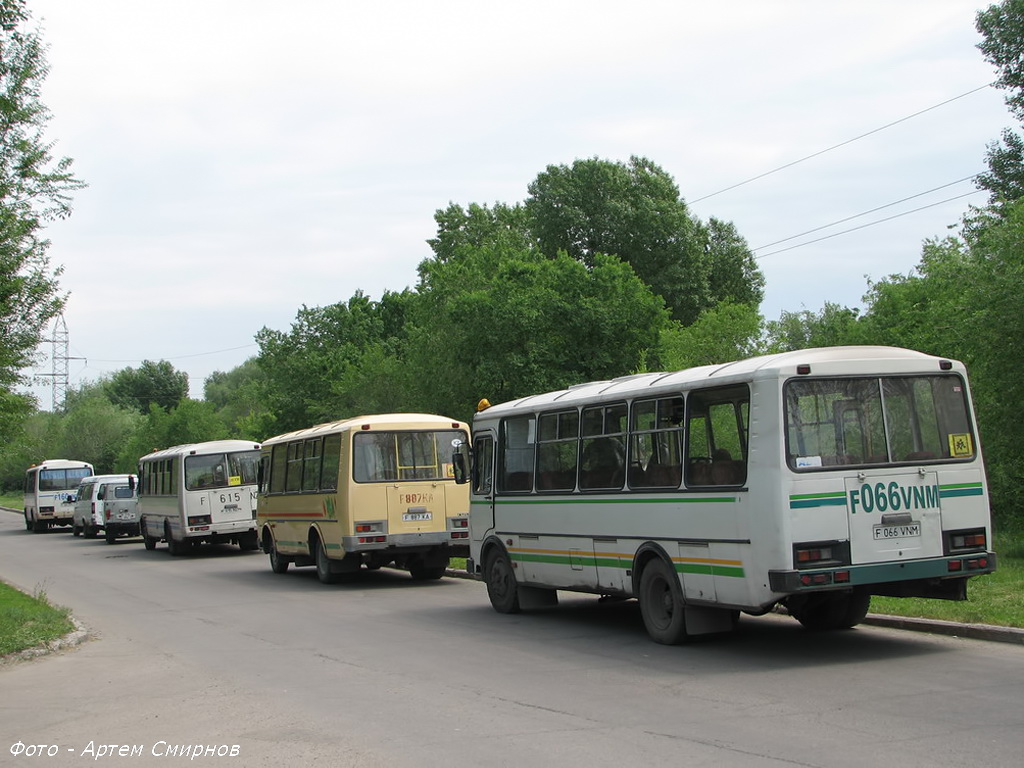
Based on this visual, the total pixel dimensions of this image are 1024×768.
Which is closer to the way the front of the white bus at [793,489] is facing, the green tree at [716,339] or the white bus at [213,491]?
the white bus

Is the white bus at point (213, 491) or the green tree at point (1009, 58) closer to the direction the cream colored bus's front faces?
the white bus

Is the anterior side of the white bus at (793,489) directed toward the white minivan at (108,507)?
yes

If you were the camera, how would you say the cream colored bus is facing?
facing away from the viewer and to the left of the viewer

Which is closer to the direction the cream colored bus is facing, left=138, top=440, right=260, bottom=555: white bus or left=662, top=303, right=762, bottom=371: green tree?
the white bus

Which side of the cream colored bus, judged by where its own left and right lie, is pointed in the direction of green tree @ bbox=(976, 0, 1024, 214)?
right

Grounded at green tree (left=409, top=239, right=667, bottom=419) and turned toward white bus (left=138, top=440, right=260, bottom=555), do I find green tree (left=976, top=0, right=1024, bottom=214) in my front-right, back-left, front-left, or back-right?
back-left

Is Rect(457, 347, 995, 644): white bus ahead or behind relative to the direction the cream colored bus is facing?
behind

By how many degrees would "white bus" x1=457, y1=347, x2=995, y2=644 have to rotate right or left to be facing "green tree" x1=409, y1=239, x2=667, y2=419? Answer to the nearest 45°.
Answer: approximately 45° to its right

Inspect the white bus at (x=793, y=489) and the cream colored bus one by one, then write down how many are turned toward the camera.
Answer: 0

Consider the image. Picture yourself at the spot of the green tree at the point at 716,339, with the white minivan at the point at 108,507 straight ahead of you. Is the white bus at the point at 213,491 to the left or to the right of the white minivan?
left

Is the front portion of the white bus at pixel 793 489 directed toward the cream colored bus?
yes

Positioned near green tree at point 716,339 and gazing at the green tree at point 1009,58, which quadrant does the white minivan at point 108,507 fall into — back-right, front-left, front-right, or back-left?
back-right

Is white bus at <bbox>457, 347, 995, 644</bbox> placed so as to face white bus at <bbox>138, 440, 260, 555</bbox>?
yes

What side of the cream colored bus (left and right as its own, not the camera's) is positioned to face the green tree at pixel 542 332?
right

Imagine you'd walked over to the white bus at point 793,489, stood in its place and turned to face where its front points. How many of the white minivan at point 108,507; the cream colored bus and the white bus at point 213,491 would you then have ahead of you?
3

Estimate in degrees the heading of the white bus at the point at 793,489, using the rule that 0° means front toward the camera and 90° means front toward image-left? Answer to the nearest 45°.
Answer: approximately 135°
